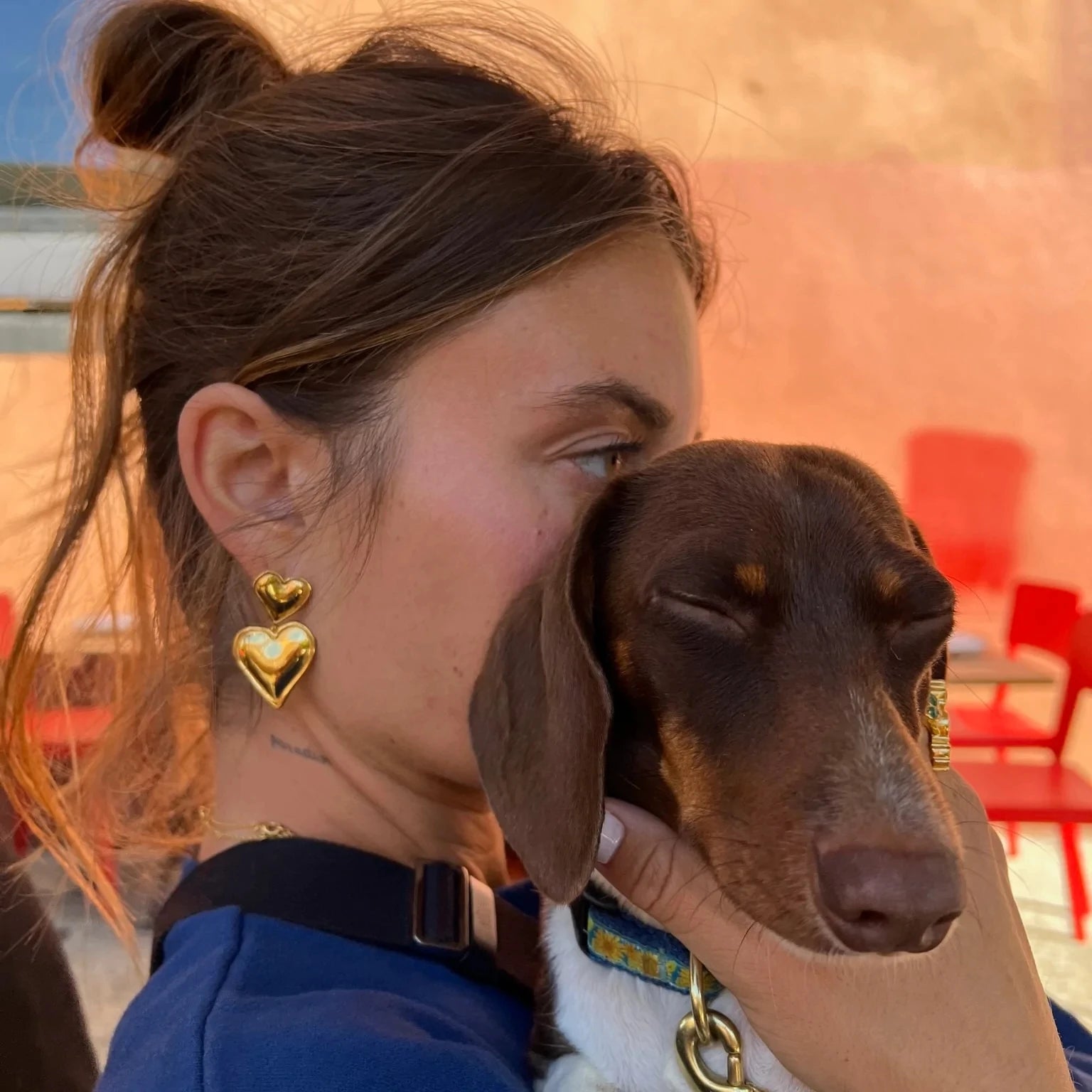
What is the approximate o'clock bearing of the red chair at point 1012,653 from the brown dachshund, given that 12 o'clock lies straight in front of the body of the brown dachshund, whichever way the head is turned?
The red chair is roughly at 8 o'clock from the brown dachshund.

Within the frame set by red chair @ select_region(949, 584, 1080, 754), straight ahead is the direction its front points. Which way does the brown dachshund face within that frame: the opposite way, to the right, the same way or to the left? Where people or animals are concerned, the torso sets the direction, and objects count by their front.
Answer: to the left

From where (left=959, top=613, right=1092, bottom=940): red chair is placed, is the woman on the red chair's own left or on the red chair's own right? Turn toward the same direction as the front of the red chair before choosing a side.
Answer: on the red chair's own left

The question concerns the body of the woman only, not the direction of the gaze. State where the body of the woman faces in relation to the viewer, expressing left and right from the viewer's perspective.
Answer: facing to the right of the viewer

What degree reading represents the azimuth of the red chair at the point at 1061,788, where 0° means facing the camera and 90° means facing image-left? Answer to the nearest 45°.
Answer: approximately 90°

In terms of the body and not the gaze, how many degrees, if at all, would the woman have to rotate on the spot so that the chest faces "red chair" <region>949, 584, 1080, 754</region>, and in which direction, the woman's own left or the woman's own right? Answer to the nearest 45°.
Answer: approximately 45° to the woman's own left

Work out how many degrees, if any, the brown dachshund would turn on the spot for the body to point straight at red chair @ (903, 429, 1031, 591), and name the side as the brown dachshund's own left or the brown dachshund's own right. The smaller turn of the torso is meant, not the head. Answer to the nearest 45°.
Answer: approximately 135° to the brown dachshund's own left

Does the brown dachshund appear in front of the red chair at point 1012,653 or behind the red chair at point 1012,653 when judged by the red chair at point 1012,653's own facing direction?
in front

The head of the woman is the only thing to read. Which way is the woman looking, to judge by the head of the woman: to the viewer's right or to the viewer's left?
to the viewer's right

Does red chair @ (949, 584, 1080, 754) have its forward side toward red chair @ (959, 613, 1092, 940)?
no
